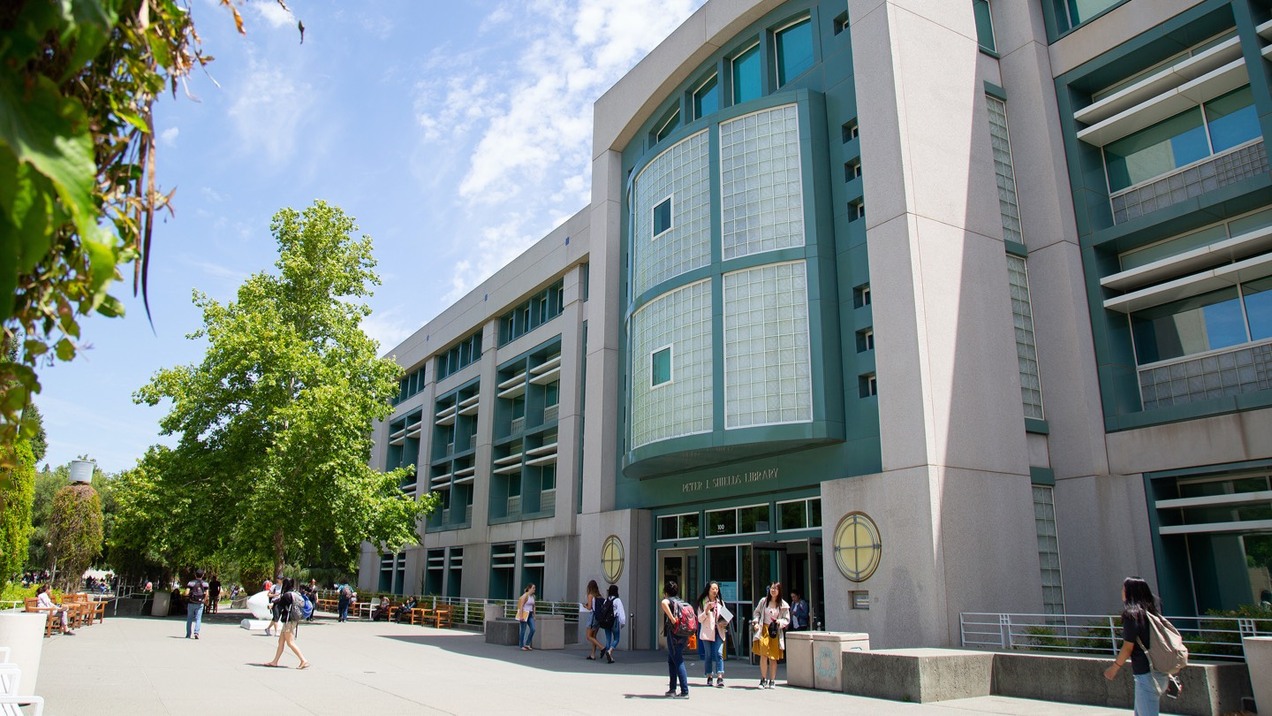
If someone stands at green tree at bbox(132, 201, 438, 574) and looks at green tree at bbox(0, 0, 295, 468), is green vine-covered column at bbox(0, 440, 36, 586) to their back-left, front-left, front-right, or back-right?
front-right

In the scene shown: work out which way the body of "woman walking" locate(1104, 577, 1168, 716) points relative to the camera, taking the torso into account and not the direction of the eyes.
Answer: to the viewer's left

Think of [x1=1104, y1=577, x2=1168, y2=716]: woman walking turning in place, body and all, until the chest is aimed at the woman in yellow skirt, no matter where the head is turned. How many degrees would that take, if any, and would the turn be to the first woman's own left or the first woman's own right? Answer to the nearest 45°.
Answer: approximately 45° to the first woman's own right

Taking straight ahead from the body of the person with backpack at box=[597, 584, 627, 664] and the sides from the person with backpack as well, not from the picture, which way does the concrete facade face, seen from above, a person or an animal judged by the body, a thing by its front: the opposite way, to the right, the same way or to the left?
the opposite way

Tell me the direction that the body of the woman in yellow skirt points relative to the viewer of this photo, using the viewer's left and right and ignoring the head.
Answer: facing the viewer

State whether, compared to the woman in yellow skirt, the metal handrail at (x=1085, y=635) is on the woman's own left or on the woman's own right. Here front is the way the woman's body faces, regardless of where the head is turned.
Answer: on the woman's own left

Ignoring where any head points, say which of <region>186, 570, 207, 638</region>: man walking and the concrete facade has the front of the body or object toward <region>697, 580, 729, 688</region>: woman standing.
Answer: the concrete facade
